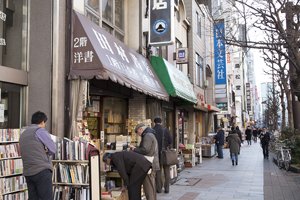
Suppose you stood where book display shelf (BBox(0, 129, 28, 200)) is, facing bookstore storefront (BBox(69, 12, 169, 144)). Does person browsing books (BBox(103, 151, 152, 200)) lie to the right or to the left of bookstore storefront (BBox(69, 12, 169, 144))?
right

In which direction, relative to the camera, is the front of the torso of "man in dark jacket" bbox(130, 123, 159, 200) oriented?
to the viewer's left

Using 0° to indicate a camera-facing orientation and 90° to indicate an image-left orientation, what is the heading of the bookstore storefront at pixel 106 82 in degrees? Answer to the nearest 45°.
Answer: approximately 315°

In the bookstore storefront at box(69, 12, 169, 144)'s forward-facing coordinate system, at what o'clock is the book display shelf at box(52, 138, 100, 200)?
The book display shelf is roughly at 2 o'clock from the bookstore storefront.

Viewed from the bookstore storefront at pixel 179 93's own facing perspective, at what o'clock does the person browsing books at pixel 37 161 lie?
The person browsing books is roughly at 2 o'clock from the bookstore storefront.

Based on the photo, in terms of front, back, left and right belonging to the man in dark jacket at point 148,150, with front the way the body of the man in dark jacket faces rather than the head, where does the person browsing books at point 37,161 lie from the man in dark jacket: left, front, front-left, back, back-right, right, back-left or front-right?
front-left

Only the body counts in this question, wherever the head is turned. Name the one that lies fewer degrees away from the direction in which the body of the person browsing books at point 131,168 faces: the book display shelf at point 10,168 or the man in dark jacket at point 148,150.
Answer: the book display shelf

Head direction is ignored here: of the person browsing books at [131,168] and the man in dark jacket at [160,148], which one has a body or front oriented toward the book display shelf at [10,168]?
the person browsing books
